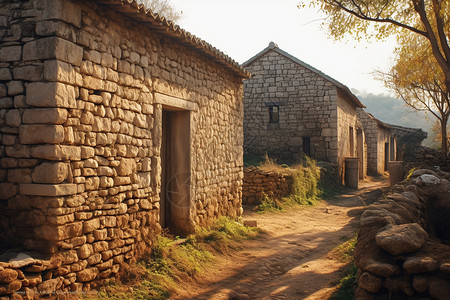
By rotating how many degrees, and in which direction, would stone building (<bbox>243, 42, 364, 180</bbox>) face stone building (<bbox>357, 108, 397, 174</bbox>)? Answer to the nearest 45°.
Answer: approximately 45° to its left

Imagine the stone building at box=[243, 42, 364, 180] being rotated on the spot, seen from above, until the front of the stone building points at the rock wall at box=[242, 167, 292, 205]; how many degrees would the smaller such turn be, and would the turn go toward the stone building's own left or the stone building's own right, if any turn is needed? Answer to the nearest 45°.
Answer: approximately 90° to the stone building's own right

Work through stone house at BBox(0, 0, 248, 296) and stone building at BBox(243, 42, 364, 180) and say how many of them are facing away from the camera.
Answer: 0

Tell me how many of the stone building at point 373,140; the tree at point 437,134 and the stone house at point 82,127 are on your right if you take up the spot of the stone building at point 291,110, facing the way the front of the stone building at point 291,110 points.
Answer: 1

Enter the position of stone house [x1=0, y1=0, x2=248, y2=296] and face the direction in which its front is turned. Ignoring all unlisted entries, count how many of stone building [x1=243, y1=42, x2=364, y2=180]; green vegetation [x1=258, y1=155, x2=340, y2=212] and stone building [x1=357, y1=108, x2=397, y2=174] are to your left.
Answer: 3

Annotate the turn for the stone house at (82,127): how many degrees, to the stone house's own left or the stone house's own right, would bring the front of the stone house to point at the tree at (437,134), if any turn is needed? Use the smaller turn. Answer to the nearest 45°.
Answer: approximately 90° to the stone house's own left

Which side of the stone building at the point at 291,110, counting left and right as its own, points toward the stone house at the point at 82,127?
right

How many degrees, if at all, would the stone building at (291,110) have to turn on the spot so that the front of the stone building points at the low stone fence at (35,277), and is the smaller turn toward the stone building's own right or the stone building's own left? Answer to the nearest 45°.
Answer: approximately 90° to the stone building's own right

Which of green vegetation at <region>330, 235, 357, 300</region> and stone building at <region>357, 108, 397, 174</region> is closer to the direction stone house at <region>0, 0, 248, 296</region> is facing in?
the green vegetation

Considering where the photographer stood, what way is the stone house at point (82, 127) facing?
facing the viewer and to the right of the viewer

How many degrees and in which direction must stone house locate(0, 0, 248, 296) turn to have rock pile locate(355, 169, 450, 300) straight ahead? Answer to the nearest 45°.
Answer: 0° — it already faces it

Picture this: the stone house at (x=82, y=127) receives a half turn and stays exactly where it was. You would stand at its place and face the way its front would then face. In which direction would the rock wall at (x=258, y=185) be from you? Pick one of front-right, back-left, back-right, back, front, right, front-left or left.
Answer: right
